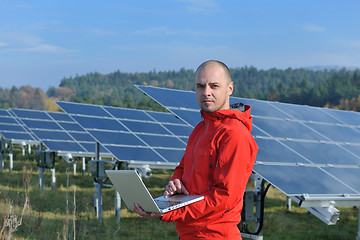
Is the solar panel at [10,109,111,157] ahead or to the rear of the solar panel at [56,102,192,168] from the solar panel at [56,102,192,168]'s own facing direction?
to the rear

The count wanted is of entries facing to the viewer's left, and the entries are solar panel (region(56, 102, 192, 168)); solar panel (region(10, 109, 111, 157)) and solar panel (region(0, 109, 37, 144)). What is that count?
0

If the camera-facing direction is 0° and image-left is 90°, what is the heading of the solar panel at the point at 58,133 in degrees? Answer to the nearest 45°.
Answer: approximately 315°

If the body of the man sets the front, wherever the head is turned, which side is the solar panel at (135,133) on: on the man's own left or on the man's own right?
on the man's own right

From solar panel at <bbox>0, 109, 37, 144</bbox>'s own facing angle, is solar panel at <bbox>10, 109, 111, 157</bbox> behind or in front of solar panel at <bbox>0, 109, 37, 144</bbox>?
in front

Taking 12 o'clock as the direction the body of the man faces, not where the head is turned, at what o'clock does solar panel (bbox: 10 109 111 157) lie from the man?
The solar panel is roughly at 4 o'clock from the man.

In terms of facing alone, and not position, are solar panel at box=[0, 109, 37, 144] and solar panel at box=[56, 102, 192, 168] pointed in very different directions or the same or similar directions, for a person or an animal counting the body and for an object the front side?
same or similar directions

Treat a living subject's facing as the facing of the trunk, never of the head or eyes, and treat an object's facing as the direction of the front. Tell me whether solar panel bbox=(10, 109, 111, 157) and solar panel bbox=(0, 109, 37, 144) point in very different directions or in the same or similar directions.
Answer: same or similar directions

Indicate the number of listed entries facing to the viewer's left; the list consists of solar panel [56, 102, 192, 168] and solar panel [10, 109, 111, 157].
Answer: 0
